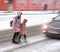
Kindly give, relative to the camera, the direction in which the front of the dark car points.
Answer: facing the viewer and to the left of the viewer
